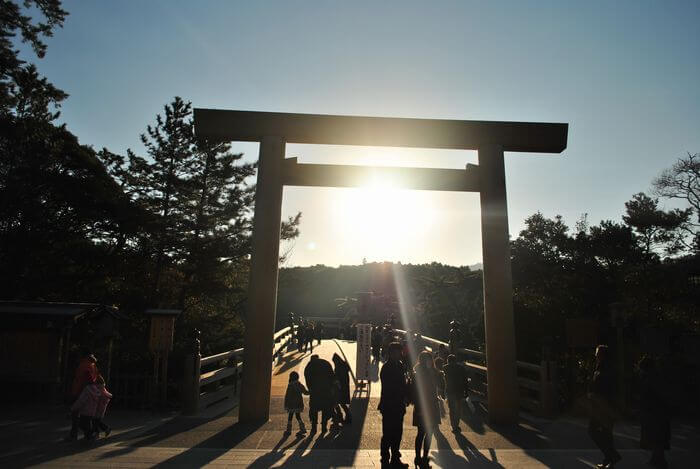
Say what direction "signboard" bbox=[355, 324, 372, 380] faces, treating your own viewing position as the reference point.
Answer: facing the viewer

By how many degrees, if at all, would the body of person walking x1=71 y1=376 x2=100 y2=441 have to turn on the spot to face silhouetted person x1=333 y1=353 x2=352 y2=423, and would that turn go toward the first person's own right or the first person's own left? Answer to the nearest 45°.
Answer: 0° — they already face them

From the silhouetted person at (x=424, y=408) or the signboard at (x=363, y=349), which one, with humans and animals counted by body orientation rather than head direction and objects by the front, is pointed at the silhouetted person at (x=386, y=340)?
the silhouetted person at (x=424, y=408)

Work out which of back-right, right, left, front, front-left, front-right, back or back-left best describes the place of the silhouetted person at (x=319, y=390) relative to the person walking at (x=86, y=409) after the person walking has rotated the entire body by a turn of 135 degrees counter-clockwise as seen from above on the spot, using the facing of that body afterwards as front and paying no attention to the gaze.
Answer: back-right

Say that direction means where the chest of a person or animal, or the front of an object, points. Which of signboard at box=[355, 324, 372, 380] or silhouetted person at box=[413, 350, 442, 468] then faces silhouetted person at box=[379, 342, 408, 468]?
the signboard

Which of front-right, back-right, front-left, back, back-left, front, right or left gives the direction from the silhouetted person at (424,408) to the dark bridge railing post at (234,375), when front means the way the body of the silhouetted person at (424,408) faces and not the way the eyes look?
back-right

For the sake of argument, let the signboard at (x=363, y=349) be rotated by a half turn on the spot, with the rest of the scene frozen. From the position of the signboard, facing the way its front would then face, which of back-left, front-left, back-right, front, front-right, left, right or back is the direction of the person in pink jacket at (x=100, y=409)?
back-left

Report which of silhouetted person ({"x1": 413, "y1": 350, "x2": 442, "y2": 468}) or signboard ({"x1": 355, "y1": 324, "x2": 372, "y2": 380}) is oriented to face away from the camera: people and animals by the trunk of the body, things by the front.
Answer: the silhouetted person

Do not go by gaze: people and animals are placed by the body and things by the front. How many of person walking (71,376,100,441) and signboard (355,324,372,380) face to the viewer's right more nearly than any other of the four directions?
1

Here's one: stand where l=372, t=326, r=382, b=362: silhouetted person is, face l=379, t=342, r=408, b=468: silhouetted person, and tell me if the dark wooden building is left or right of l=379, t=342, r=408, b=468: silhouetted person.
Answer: right
